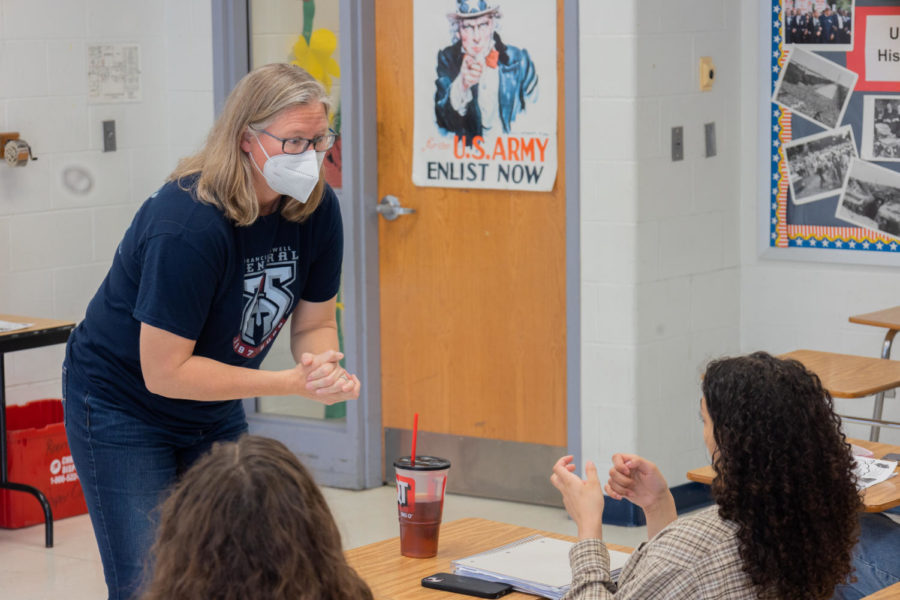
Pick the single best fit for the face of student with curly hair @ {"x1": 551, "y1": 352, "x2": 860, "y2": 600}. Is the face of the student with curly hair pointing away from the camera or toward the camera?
away from the camera

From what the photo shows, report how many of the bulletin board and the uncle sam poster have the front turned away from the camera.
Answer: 0

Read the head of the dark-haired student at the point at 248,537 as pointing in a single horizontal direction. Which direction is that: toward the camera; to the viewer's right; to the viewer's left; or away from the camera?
away from the camera

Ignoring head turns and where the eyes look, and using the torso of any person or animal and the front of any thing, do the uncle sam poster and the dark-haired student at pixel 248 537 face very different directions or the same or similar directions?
very different directions

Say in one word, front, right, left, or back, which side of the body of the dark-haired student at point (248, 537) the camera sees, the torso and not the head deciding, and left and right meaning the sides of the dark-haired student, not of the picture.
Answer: back

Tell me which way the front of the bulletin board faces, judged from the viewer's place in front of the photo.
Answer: facing the viewer

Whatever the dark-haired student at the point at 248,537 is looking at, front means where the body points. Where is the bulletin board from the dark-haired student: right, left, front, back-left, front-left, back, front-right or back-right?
front-right

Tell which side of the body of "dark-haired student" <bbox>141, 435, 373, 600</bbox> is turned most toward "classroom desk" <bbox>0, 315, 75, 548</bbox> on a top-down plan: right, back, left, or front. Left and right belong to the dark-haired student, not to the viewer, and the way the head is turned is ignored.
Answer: front

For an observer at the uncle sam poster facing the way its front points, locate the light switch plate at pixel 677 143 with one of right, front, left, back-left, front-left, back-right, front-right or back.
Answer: left

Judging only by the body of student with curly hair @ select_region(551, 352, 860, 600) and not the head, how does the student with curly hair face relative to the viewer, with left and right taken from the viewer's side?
facing away from the viewer and to the left of the viewer

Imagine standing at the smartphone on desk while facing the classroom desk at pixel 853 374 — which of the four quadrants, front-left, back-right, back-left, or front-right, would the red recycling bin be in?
front-left

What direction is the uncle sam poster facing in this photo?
toward the camera

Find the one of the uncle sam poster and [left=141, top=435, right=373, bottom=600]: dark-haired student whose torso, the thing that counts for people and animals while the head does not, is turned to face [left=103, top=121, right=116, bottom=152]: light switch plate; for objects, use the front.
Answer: the dark-haired student

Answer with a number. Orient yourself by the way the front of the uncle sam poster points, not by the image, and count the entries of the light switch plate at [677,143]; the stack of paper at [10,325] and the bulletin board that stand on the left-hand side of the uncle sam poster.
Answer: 2

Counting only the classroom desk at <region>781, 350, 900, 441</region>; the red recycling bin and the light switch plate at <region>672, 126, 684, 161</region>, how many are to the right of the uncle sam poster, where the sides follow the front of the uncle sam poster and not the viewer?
1

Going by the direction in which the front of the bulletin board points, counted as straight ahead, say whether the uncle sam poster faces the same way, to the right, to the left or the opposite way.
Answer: the same way

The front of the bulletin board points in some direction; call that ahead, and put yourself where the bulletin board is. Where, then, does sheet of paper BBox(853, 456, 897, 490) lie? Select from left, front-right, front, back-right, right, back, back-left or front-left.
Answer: front

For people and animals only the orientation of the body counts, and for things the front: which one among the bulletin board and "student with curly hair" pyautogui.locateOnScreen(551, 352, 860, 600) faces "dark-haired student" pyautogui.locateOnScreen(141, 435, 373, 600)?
the bulletin board

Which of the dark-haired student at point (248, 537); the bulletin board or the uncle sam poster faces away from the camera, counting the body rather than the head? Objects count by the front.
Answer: the dark-haired student
